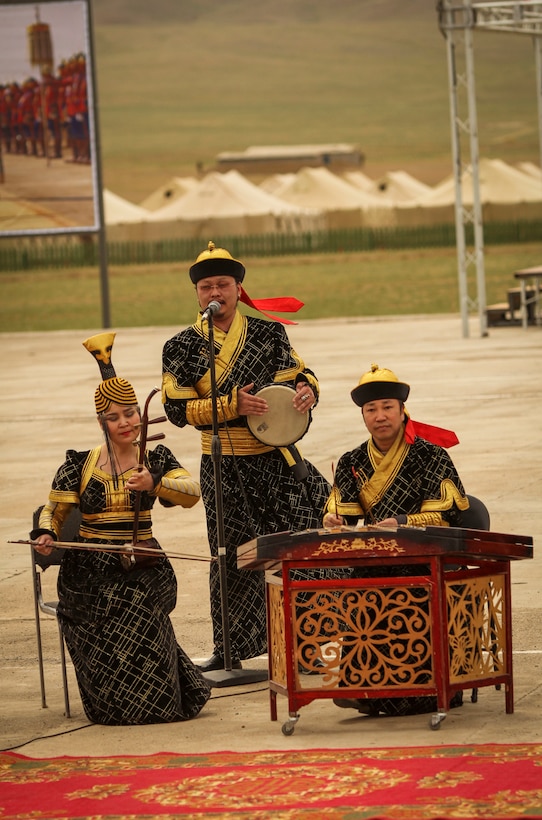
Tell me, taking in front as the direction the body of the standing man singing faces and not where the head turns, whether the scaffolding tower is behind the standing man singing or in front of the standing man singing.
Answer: behind

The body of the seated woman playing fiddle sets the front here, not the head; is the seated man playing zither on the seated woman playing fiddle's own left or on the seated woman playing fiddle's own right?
on the seated woman playing fiddle's own left

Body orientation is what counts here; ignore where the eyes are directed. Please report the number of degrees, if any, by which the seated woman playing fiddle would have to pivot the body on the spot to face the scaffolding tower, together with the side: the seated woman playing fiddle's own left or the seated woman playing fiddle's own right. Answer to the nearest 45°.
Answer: approximately 180°

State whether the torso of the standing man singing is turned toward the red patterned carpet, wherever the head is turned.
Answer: yes

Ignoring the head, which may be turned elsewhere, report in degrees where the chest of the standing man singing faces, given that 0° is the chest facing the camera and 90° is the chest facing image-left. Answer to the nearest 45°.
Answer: approximately 0°

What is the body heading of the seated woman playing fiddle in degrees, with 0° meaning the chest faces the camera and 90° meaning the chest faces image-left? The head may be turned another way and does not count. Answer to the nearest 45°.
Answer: approximately 0°

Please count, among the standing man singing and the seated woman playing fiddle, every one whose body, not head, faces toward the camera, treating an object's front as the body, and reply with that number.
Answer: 2

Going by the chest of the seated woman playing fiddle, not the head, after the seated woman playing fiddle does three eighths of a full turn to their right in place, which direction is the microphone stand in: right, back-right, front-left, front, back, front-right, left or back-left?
right
